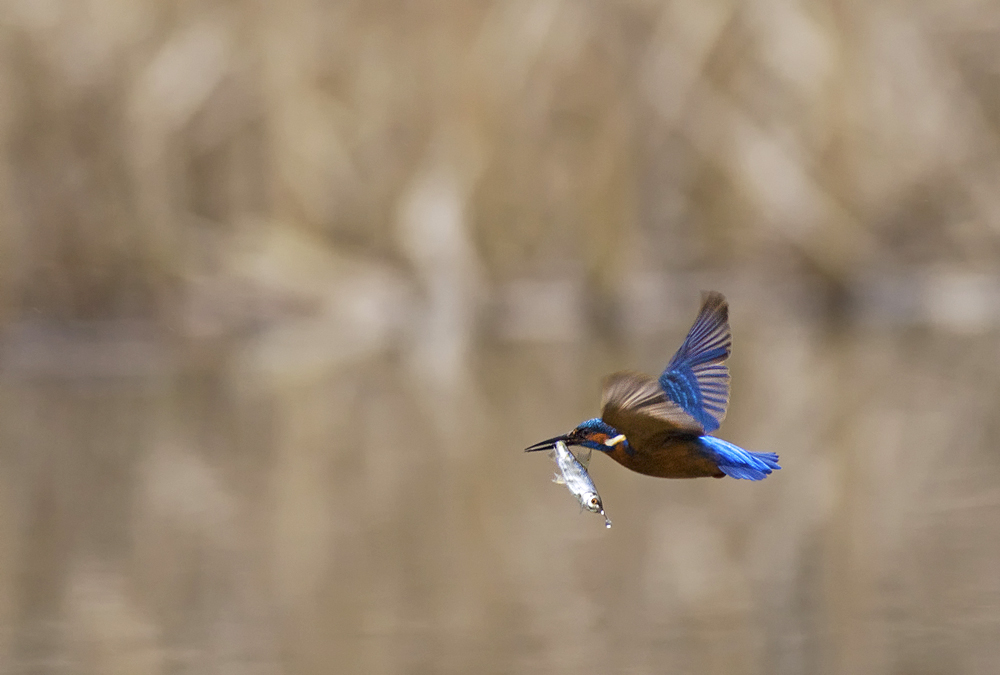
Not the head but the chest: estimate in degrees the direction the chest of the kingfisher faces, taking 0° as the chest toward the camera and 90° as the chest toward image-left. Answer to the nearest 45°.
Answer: approximately 90°
